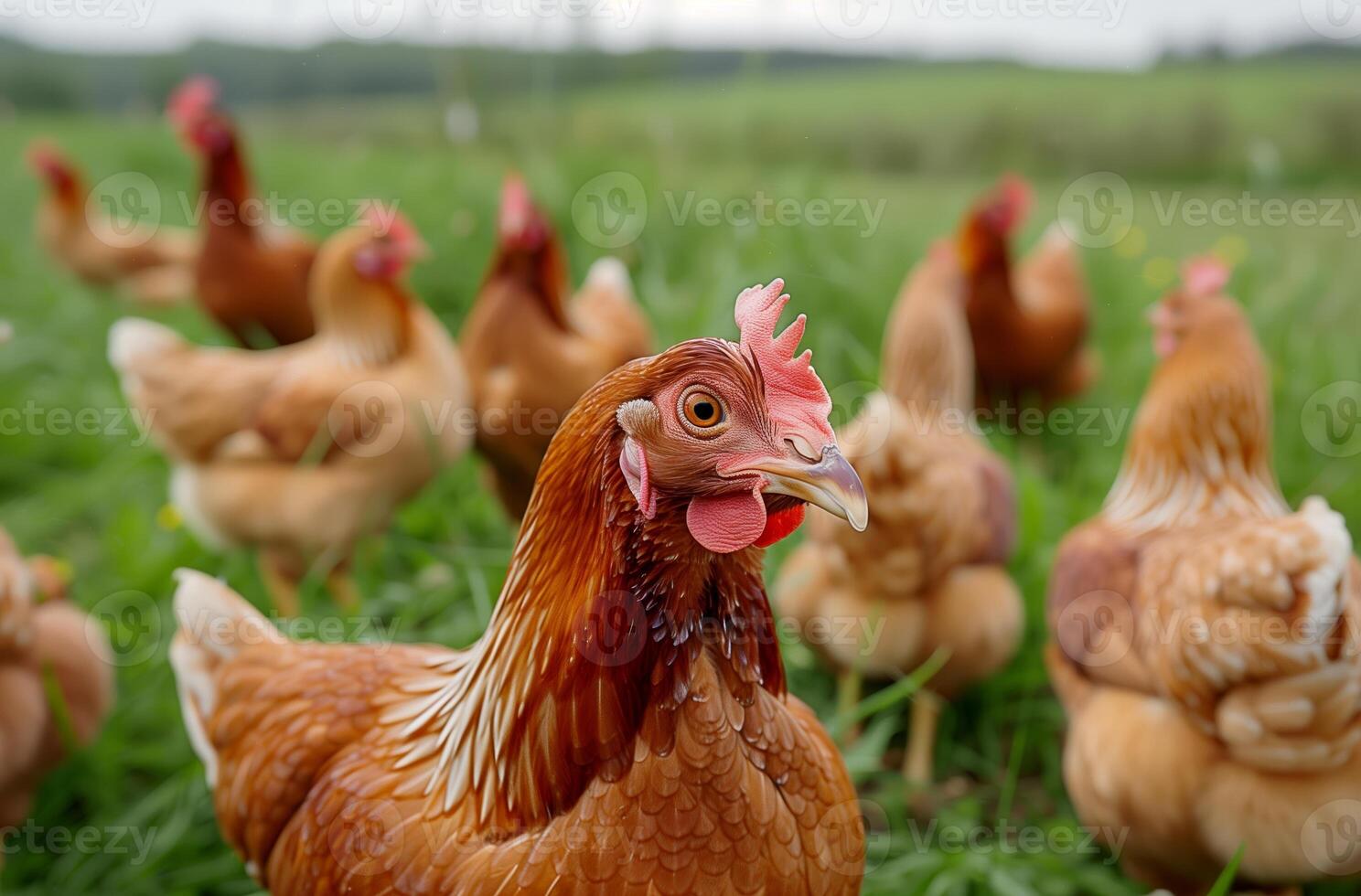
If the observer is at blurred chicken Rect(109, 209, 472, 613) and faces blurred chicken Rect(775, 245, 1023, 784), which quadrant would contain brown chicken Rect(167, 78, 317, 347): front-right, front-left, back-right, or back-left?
back-left

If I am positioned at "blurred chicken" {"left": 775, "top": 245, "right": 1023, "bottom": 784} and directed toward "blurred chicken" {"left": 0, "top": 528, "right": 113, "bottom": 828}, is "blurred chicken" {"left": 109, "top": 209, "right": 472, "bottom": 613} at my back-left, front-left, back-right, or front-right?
front-right

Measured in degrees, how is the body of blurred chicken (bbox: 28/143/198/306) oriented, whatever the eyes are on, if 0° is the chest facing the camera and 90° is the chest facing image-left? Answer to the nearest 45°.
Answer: approximately 90°

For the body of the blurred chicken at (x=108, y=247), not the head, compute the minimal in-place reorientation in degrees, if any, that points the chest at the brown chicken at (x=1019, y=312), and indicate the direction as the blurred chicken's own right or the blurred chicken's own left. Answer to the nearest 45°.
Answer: approximately 135° to the blurred chicken's own left

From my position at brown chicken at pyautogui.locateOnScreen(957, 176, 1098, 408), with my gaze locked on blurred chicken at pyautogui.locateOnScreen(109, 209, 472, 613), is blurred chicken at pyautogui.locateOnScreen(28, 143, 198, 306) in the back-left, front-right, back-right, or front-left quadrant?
front-right

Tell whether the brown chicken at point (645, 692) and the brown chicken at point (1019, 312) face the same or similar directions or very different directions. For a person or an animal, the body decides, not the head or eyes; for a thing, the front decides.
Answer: very different directions

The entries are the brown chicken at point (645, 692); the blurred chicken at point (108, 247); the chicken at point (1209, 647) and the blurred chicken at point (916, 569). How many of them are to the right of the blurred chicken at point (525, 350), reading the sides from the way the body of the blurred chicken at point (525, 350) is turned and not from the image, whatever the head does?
1

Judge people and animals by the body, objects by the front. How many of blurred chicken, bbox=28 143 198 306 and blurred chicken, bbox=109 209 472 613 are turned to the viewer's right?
1

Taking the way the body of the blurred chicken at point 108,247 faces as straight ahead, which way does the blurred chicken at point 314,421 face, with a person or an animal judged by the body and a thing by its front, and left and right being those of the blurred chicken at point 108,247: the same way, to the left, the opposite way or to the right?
the opposite way

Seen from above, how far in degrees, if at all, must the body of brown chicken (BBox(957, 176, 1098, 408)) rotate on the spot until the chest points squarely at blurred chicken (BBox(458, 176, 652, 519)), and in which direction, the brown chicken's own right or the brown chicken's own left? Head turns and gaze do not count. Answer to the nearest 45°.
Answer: approximately 45° to the brown chicken's own left

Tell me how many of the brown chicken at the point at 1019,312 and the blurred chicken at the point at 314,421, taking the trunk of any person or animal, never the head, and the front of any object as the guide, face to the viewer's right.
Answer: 1

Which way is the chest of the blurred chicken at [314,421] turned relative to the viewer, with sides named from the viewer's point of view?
facing to the right of the viewer

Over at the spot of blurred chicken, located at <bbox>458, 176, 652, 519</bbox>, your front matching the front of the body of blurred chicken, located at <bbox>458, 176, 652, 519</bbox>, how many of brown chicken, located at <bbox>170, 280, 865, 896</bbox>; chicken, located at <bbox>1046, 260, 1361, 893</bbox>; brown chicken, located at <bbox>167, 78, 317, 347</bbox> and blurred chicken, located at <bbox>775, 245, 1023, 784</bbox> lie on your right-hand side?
1

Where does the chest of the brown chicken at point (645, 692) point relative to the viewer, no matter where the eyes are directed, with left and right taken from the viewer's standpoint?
facing the viewer and to the right of the viewer

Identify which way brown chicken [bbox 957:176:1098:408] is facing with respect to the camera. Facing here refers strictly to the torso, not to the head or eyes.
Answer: to the viewer's left

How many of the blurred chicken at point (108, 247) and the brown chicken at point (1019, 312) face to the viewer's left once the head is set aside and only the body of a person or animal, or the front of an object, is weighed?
2

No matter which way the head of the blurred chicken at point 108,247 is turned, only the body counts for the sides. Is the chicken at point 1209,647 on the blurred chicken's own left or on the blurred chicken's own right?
on the blurred chicken's own left

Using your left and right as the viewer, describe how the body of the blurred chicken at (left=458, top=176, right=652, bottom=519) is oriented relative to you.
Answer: facing the viewer and to the left of the viewer
